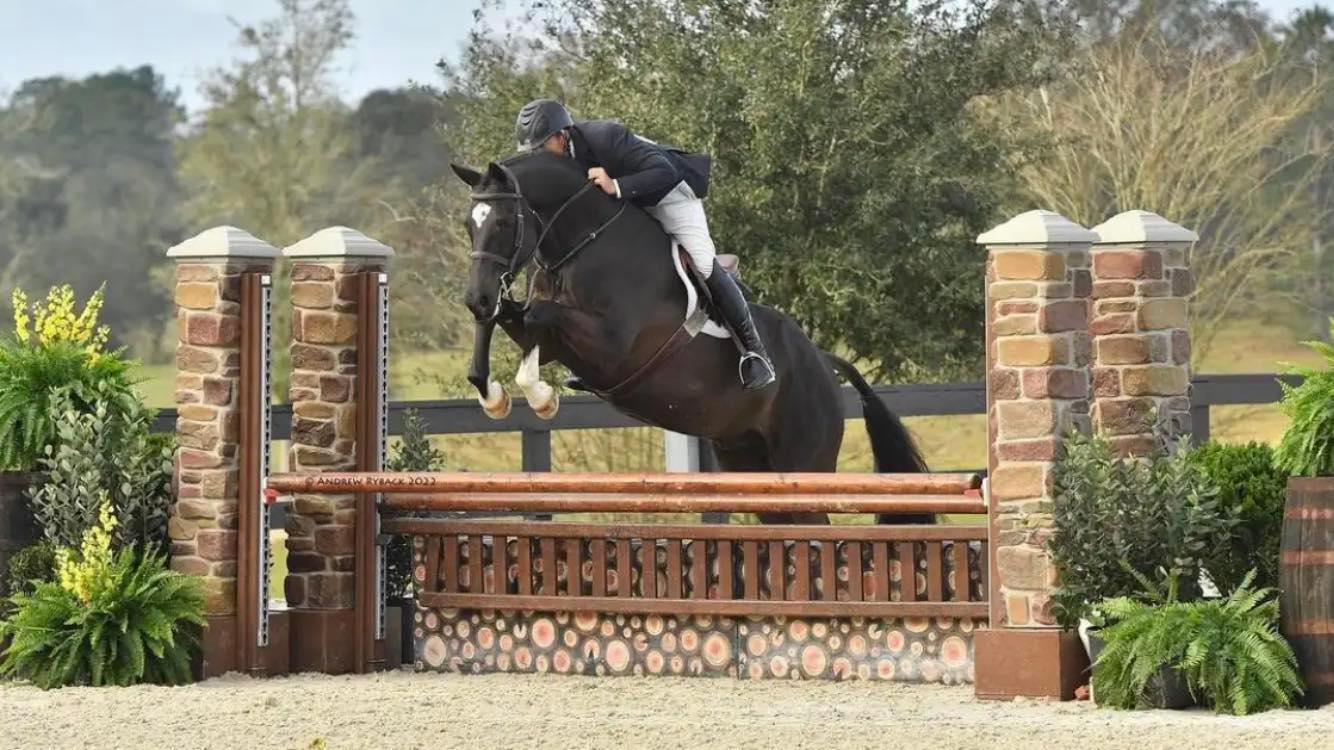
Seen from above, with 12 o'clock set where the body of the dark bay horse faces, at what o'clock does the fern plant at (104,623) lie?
The fern plant is roughly at 1 o'clock from the dark bay horse.

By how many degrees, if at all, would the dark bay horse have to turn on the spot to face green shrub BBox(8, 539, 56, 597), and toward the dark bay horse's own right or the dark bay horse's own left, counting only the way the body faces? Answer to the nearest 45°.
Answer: approximately 45° to the dark bay horse's own right

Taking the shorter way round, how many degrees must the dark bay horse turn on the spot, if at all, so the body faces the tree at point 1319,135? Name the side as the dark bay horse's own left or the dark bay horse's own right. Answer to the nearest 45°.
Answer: approximately 180°

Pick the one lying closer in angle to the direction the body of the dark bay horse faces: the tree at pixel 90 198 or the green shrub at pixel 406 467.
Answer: the green shrub

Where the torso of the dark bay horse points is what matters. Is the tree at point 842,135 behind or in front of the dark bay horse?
behind

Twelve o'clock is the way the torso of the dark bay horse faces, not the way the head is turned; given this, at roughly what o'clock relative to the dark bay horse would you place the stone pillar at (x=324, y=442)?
The stone pillar is roughly at 1 o'clock from the dark bay horse.

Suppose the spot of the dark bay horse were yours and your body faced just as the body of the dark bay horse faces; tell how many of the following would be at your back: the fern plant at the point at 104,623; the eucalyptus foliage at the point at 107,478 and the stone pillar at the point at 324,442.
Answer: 0

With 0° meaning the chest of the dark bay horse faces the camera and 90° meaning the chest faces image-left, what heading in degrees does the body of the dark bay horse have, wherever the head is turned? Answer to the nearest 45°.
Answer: approximately 45°

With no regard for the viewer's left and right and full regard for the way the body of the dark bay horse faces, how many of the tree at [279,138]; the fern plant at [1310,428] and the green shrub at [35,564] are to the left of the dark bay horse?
1

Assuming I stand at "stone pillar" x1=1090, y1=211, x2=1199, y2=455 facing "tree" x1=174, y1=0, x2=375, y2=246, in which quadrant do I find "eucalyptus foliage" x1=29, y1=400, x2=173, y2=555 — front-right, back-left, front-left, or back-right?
front-left

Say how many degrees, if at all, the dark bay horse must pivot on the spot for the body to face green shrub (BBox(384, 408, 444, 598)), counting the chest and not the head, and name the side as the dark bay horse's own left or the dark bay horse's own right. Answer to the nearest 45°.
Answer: approximately 45° to the dark bay horse's own right

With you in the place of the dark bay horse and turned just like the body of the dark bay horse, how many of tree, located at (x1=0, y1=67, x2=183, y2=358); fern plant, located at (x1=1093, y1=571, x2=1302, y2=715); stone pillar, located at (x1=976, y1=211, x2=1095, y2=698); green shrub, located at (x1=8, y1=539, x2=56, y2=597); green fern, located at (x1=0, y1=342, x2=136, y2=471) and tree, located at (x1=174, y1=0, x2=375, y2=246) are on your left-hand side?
2
